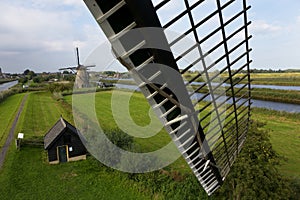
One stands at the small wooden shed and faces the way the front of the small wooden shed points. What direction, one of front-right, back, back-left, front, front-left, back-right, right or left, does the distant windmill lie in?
back

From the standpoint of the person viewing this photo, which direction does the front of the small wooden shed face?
facing the viewer

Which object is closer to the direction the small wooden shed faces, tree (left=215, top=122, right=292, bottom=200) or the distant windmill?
the tree

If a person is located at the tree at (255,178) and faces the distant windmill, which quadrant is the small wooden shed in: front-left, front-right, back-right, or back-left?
front-left

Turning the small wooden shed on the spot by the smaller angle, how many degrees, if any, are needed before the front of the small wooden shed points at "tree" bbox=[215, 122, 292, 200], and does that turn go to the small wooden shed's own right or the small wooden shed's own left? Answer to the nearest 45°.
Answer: approximately 45° to the small wooden shed's own left
